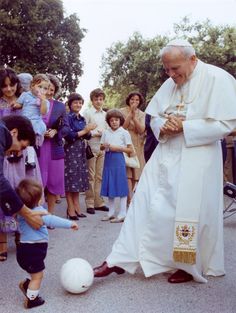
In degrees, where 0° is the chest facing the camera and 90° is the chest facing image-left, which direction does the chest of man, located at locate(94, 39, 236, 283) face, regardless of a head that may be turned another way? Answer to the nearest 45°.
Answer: approximately 45°

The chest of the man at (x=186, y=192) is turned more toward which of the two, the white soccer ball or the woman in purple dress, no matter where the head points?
the white soccer ball

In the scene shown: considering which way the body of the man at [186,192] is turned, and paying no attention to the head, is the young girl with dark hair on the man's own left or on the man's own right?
on the man's own right

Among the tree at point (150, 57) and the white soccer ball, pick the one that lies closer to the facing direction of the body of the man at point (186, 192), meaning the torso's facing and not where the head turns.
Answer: the white soccer ball

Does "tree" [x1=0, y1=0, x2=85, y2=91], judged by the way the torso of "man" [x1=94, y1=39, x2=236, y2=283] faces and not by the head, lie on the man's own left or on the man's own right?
on the man's own right

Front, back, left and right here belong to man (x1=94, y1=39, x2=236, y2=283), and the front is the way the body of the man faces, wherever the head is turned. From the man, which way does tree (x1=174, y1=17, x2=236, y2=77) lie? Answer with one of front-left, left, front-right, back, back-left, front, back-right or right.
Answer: back-right

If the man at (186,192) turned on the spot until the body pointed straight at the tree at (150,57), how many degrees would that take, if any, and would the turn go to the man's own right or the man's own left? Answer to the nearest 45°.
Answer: approximately 135° to the man's own right

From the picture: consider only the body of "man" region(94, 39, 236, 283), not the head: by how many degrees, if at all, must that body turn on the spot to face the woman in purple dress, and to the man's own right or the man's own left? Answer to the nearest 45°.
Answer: approximately 90° to the man's own right

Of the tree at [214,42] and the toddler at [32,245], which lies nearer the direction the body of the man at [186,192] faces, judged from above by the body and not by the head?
the toddler

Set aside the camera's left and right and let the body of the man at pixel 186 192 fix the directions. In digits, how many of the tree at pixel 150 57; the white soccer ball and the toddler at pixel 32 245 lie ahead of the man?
2

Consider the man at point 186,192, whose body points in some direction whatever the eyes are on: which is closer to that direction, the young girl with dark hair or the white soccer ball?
the white soccer ball

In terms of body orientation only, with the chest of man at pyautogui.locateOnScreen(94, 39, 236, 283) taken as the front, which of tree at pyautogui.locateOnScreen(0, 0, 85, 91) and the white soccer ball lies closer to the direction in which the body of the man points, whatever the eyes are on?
the white soccer ball

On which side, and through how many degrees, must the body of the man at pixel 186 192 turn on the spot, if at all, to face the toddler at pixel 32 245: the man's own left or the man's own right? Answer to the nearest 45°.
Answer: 0° — they already face them
